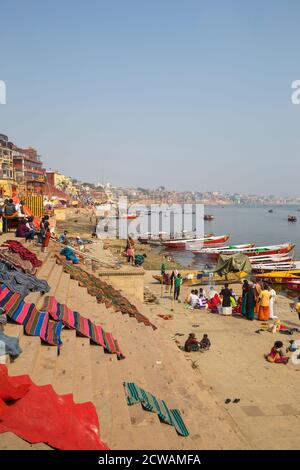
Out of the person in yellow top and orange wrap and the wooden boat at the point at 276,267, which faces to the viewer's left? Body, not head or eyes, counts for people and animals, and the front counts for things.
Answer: the wooden boat

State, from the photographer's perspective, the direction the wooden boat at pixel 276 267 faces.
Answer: facing to the left of the viewer

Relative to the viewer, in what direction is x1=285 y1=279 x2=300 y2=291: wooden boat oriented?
to the viewer's left

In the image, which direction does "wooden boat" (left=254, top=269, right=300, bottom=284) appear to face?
to the viewer's left

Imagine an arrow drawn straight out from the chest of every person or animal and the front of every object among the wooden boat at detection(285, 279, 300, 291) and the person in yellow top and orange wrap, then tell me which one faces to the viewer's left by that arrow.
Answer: the wooden boat

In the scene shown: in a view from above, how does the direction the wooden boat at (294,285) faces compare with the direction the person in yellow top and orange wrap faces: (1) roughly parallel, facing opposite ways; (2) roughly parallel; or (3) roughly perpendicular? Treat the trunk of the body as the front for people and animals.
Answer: roughly perpendicular

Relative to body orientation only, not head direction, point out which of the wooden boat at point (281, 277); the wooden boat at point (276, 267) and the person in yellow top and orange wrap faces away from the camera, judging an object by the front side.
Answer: the person in yellow top and orange wrap

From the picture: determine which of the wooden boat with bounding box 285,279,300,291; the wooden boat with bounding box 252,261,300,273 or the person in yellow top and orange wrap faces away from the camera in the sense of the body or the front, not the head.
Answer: the person in yellow top and orange wrap

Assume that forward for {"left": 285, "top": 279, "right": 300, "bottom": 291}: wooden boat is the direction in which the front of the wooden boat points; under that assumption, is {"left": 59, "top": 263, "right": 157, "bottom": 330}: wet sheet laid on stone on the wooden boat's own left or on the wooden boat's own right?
on the wooden boat's own left

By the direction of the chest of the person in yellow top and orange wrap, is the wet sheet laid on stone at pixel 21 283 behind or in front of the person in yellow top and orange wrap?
behind

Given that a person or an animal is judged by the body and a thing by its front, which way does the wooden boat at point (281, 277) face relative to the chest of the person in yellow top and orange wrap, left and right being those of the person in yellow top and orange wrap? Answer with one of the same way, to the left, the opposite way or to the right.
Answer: to the left

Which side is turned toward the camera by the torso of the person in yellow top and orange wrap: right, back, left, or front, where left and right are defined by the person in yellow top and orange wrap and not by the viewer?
back
